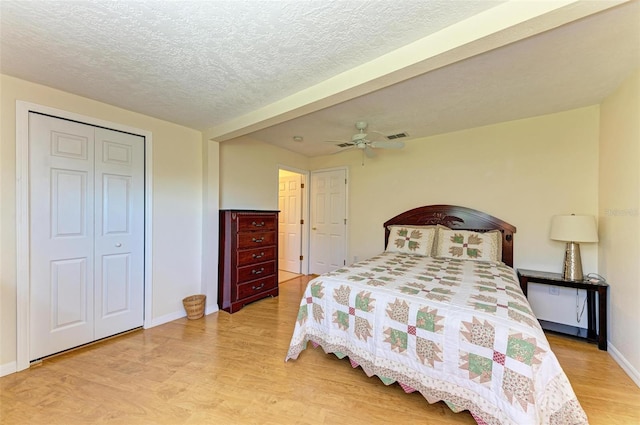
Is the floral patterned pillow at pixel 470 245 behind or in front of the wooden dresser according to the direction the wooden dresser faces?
in front

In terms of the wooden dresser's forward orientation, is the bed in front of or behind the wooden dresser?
in front

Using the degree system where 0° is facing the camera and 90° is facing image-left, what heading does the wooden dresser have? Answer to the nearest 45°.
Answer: approximately 315°

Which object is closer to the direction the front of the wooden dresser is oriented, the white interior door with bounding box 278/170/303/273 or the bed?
the bed

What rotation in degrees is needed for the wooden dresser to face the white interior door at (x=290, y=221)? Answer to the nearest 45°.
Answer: approximately 90° to its left

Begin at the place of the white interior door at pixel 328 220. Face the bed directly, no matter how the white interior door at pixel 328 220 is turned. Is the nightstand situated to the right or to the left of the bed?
left

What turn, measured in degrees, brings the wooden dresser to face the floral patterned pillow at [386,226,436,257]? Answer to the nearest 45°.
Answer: approximately 45° to its left

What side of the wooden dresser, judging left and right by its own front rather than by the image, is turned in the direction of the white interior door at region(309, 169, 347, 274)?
left
